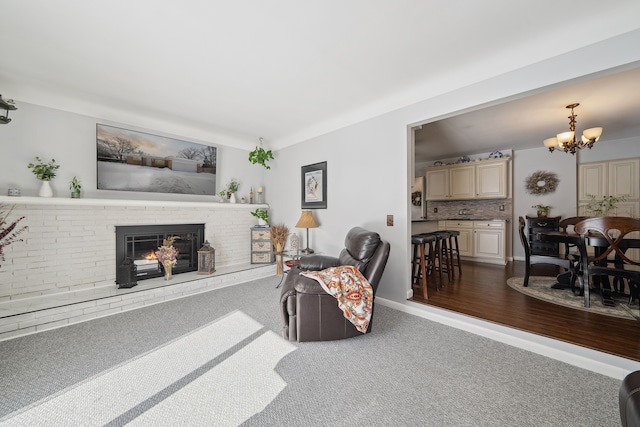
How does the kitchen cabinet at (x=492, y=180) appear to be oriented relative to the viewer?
toward the camera

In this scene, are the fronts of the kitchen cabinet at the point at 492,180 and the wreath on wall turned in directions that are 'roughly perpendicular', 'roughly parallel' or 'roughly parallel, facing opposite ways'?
roughly parallel

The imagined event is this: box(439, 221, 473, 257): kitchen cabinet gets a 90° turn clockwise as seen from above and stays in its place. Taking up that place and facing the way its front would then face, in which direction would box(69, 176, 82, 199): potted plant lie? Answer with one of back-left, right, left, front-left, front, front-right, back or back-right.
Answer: front-left

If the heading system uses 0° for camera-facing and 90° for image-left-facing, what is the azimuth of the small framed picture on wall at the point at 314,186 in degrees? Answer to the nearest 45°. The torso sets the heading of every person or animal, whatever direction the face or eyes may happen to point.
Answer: approximately 45°

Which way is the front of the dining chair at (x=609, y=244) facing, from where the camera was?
facing away from the viewer

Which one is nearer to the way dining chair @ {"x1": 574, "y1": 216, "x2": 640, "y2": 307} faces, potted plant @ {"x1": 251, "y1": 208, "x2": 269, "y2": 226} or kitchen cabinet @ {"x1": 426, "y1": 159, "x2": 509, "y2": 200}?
the kitchen cabinet

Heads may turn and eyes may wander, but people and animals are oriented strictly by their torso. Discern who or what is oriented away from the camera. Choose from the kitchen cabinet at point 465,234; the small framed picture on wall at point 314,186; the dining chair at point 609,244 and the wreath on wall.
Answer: the dining chair

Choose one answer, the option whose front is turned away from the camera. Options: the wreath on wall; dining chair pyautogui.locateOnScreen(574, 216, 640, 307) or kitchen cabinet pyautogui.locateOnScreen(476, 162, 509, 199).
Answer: the dining chair

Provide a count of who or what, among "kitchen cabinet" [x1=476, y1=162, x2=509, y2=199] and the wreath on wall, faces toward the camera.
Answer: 2

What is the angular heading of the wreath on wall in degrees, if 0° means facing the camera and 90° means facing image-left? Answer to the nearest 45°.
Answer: approximately 0°

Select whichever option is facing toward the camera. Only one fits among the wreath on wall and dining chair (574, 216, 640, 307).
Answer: the wreath on wall

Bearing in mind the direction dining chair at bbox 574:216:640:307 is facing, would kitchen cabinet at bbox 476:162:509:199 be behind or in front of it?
in front

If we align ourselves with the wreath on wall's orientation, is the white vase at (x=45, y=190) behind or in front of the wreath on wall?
in front

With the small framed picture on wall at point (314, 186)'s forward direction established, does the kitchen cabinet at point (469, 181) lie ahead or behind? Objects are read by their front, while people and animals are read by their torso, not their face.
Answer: behind

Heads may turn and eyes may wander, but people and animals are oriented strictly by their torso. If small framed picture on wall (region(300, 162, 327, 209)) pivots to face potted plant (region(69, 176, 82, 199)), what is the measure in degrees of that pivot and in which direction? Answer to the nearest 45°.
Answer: approximately 45° to its right

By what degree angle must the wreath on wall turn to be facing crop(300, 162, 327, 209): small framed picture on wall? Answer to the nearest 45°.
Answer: approximately 45° to its right

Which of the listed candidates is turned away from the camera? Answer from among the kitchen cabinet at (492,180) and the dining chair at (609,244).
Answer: the dining chair

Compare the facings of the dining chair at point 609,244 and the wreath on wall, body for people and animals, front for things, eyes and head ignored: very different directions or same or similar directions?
very different directions
